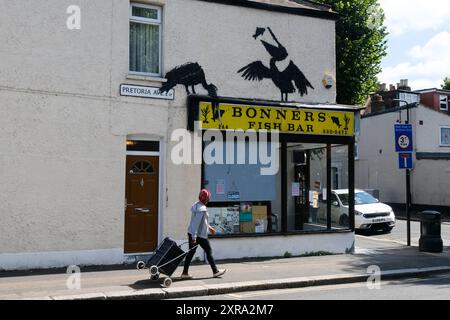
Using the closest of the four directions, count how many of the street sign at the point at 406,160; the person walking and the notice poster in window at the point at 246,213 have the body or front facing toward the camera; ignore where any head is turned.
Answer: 2

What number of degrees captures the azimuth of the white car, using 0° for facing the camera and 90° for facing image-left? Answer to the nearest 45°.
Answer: approximately 315°

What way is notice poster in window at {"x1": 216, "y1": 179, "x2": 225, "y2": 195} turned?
toward the camera

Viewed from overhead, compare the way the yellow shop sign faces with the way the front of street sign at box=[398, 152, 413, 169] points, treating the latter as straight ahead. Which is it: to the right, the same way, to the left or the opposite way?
the same way

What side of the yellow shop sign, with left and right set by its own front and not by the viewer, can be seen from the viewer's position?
front

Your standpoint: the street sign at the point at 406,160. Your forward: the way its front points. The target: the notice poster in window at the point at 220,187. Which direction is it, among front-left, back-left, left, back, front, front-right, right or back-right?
front-right

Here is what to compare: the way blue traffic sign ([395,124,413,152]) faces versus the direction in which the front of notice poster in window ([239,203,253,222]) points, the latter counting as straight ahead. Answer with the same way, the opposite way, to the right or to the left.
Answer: the same way

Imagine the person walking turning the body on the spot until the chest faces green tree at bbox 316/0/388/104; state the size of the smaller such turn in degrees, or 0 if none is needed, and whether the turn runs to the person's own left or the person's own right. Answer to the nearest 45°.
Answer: approximately 45° to the person's own left

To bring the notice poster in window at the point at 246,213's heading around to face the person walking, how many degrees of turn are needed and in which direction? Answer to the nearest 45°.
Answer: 0° — it already faces them

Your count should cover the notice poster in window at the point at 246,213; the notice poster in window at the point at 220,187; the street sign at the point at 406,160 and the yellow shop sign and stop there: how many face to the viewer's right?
0

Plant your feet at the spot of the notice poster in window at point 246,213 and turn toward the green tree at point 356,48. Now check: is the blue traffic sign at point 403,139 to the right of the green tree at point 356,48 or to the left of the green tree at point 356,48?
right

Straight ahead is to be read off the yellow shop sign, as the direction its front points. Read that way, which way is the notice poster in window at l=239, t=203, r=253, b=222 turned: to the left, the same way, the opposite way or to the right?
the same way

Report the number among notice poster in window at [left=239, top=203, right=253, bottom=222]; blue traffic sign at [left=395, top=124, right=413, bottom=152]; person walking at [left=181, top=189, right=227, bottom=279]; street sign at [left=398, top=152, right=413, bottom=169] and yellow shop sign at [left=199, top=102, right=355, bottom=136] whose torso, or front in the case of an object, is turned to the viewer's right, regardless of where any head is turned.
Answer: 1

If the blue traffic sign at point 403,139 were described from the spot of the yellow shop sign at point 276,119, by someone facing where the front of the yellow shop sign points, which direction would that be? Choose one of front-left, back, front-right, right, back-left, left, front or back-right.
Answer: back-left

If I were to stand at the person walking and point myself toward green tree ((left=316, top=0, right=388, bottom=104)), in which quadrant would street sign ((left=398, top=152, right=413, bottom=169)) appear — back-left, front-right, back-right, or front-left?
front-right

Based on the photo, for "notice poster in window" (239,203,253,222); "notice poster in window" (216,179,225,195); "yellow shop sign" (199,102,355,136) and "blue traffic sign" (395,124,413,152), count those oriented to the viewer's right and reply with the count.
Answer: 0
